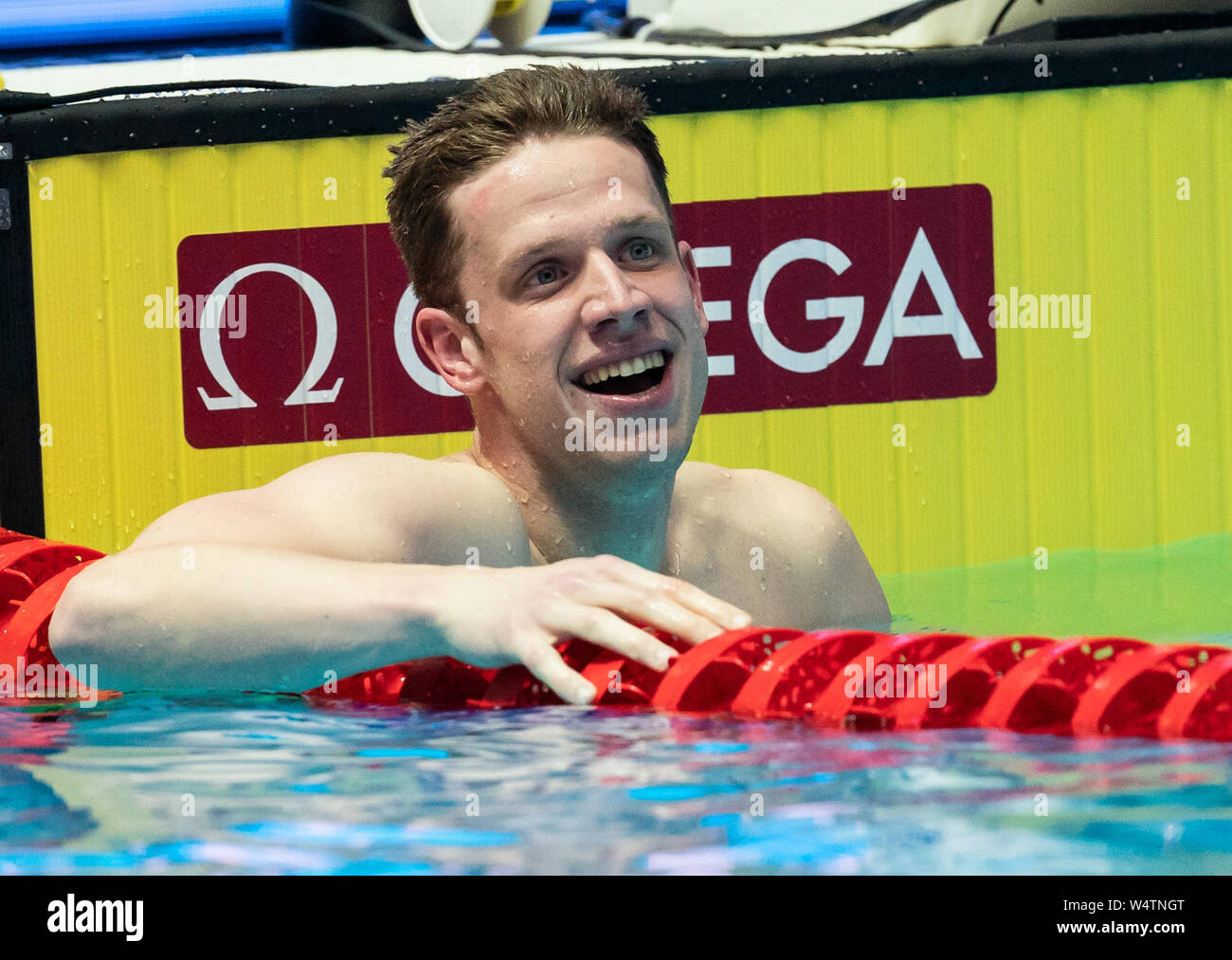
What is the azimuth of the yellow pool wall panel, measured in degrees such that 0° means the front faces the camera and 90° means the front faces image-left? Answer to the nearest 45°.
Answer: approximately 0°

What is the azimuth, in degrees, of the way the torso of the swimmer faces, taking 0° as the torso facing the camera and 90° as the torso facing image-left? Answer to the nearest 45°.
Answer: approximately 315°

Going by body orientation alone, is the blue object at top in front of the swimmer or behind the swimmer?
behind

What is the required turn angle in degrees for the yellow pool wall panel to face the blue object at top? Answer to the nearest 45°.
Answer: approximately 135° to its right
